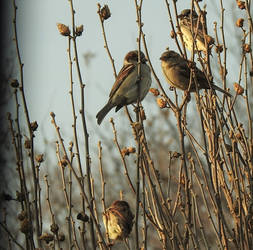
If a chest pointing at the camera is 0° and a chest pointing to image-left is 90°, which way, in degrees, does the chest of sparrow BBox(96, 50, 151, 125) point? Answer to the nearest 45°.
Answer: approximately 270°

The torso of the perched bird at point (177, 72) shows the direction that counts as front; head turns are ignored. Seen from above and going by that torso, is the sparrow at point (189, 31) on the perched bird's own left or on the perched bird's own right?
on the perched bird's own right

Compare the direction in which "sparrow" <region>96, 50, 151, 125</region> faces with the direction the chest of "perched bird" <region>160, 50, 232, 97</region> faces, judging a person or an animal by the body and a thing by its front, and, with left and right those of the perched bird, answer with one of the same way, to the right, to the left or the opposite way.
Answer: the opposite way

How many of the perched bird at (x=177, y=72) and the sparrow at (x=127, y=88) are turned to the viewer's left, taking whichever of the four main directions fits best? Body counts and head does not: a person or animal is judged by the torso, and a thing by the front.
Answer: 1

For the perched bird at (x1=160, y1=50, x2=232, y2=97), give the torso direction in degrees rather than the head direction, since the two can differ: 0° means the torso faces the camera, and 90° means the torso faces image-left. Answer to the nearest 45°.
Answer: approximately 90°

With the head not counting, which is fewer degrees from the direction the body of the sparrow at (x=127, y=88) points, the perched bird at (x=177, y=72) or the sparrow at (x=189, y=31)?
the perched bird
